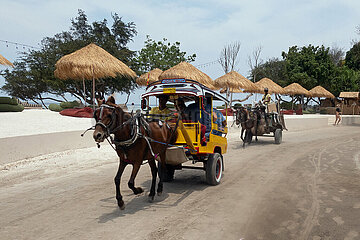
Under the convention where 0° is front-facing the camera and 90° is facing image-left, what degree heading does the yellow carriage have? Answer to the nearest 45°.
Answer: approximately 45°

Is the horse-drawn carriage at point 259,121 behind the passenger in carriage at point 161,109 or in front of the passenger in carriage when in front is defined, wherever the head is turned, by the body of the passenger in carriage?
behind

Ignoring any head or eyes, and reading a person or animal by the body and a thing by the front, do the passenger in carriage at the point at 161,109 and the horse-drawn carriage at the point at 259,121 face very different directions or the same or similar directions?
same or similar directions

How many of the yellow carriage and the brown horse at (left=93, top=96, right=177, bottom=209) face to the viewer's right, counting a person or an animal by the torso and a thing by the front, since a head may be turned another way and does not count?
0

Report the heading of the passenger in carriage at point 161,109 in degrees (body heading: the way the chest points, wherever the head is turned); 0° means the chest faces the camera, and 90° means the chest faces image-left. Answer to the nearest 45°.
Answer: approximately 45°

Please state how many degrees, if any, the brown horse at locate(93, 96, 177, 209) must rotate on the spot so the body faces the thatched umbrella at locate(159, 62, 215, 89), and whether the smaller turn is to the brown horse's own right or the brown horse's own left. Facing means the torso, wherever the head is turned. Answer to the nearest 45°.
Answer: approximately 135° to the brown horse's own right

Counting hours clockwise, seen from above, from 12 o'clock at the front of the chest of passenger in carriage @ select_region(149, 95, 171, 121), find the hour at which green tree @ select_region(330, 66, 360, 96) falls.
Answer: The green tree is roughly at 6 o'clock from the passenger in carriage.

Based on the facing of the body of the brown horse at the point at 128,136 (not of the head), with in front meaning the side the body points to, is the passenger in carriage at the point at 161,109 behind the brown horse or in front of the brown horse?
behind

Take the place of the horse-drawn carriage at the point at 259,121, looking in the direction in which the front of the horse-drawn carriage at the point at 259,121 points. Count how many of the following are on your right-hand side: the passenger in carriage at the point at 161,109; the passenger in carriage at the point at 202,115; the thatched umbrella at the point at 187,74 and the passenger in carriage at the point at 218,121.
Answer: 1

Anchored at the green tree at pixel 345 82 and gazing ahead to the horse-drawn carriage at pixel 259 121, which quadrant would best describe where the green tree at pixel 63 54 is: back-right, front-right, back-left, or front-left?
front-right

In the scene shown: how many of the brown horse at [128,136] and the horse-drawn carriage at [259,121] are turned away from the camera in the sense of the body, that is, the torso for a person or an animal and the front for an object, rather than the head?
0

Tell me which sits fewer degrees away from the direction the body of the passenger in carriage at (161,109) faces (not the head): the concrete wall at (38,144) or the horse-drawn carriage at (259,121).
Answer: the concrete wall

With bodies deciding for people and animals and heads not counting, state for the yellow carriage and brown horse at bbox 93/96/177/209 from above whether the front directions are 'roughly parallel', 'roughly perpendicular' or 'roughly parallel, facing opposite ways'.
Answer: roughly parallel

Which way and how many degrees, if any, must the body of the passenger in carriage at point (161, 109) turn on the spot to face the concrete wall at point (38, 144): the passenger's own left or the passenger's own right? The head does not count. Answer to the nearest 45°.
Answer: approximately 90° to the passenger's own right

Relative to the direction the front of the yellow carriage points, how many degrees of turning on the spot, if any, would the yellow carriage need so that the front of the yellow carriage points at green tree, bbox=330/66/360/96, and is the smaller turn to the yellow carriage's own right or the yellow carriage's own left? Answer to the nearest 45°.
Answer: approximately 180°

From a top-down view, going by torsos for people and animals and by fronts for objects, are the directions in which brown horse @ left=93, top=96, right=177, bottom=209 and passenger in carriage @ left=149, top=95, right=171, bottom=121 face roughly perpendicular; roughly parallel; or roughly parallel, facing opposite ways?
roughly parallel

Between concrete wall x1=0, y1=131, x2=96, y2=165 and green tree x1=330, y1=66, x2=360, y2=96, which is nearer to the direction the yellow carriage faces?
the concrete wall

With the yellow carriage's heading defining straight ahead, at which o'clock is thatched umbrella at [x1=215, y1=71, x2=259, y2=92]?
The thatched umbrella is roughly at 5 o'clock from the yellow carriage.

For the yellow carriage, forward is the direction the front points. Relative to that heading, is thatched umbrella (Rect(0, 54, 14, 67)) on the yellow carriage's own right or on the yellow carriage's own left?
on the yellow carriage's own right
